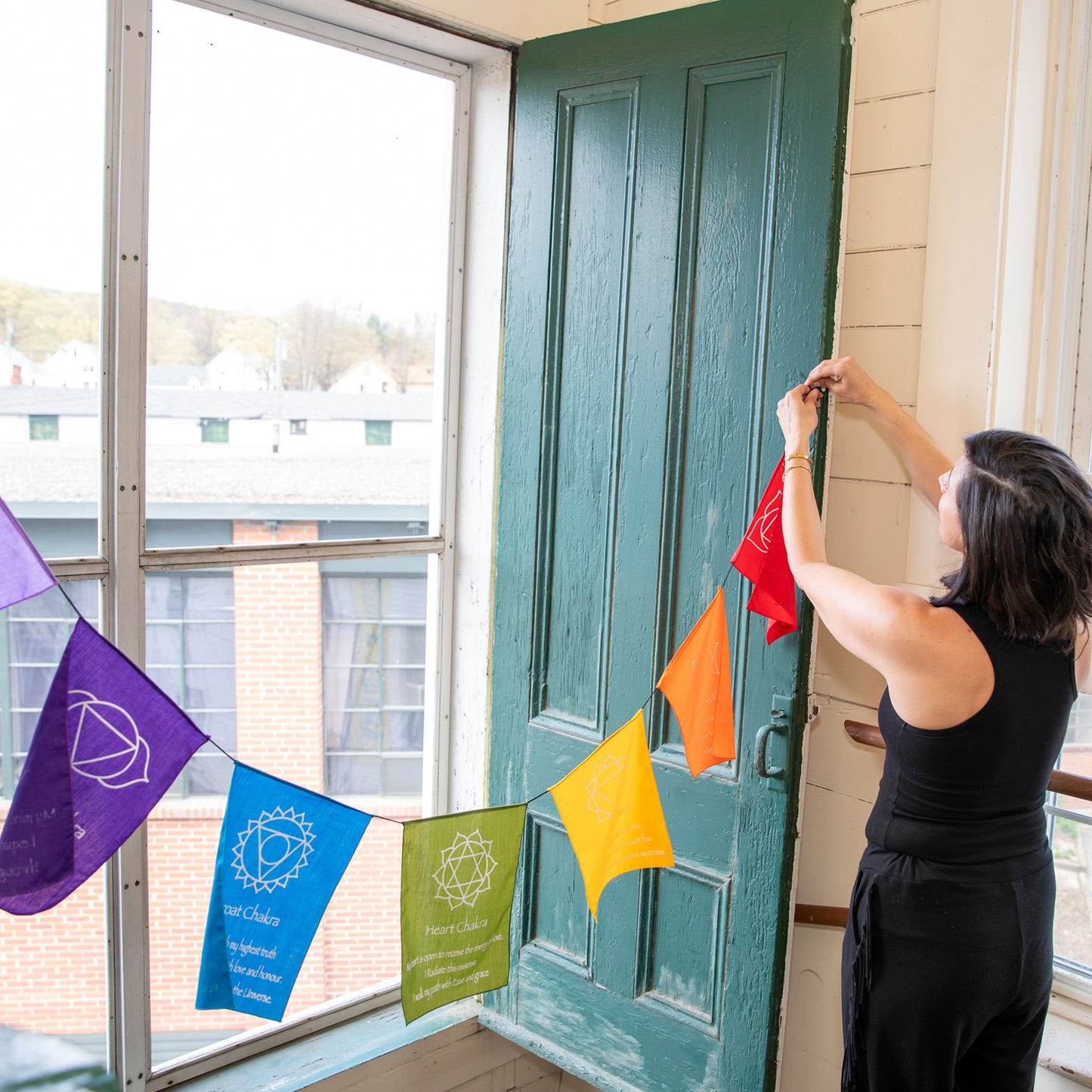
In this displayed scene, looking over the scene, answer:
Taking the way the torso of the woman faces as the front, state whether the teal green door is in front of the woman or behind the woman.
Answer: in front

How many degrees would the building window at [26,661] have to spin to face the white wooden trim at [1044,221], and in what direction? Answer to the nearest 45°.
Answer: approximately 45° to its left

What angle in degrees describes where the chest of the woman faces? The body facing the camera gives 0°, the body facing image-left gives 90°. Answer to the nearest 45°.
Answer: approximately 135°

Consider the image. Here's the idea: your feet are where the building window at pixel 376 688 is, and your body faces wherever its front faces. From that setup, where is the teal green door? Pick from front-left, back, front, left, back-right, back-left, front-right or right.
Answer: front-left

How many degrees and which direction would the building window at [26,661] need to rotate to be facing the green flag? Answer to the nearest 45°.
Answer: approximately 45° to its left

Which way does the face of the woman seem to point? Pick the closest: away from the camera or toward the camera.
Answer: away from the camera

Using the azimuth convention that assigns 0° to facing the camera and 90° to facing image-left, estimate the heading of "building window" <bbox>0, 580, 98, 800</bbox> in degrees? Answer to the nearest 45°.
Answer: approximately 0°

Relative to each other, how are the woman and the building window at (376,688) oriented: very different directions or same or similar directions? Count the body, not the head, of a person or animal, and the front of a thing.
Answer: very different directions

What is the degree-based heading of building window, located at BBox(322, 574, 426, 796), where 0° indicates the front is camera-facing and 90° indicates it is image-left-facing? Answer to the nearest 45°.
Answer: approximately 0°

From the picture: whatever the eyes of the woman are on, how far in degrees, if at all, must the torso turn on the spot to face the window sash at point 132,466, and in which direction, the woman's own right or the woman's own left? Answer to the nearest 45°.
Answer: approximately 45° to the woman's own left

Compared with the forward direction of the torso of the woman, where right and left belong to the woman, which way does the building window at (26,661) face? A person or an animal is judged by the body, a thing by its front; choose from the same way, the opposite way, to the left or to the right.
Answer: the opposite way
